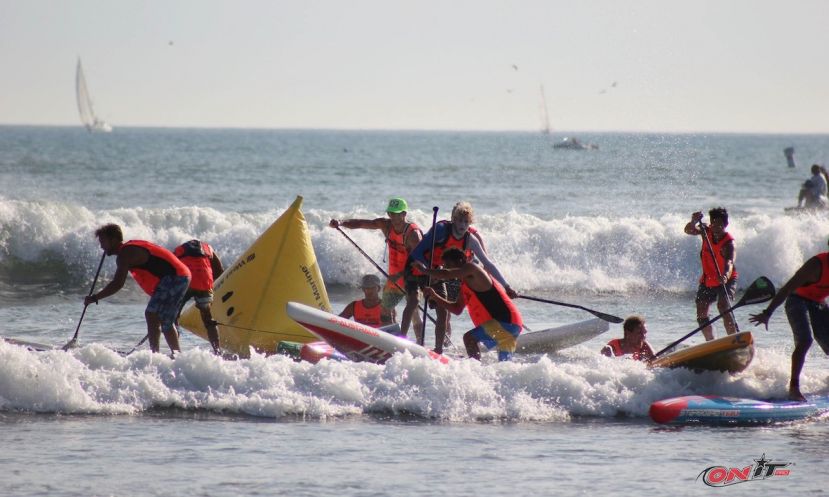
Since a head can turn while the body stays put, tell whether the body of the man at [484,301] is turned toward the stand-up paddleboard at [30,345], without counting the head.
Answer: yes

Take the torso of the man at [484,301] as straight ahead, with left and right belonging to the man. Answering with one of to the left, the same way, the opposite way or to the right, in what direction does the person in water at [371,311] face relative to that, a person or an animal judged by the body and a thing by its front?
to the left

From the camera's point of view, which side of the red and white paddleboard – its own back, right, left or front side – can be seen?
left

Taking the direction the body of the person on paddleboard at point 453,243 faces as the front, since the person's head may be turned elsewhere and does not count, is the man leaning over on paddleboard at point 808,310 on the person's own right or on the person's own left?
on the person's own left

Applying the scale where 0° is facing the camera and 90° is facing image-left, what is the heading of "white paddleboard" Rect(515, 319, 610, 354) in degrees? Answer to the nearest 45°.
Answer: approximately 270°

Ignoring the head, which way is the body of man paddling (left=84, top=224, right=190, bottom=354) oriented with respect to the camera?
to the viewer's left

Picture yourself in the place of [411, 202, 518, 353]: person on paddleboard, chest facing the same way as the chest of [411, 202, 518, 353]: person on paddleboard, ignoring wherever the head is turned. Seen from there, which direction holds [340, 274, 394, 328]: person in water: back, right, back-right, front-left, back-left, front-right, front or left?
back-right

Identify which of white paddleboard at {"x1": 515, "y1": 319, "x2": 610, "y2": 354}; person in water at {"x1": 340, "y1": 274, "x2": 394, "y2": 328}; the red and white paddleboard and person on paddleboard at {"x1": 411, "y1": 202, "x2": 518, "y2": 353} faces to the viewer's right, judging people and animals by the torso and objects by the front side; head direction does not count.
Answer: the white paddleboard

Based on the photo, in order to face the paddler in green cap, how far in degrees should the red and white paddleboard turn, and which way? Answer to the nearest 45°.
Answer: approximately 90° to its right

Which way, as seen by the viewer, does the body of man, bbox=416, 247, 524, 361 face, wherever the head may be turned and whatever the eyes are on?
to the viewer's left

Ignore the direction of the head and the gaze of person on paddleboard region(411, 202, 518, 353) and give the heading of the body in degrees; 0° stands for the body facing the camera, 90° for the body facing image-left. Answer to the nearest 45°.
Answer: approximately 0°

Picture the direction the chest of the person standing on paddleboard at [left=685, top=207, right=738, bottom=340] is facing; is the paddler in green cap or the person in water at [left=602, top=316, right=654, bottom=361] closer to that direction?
the person in water
